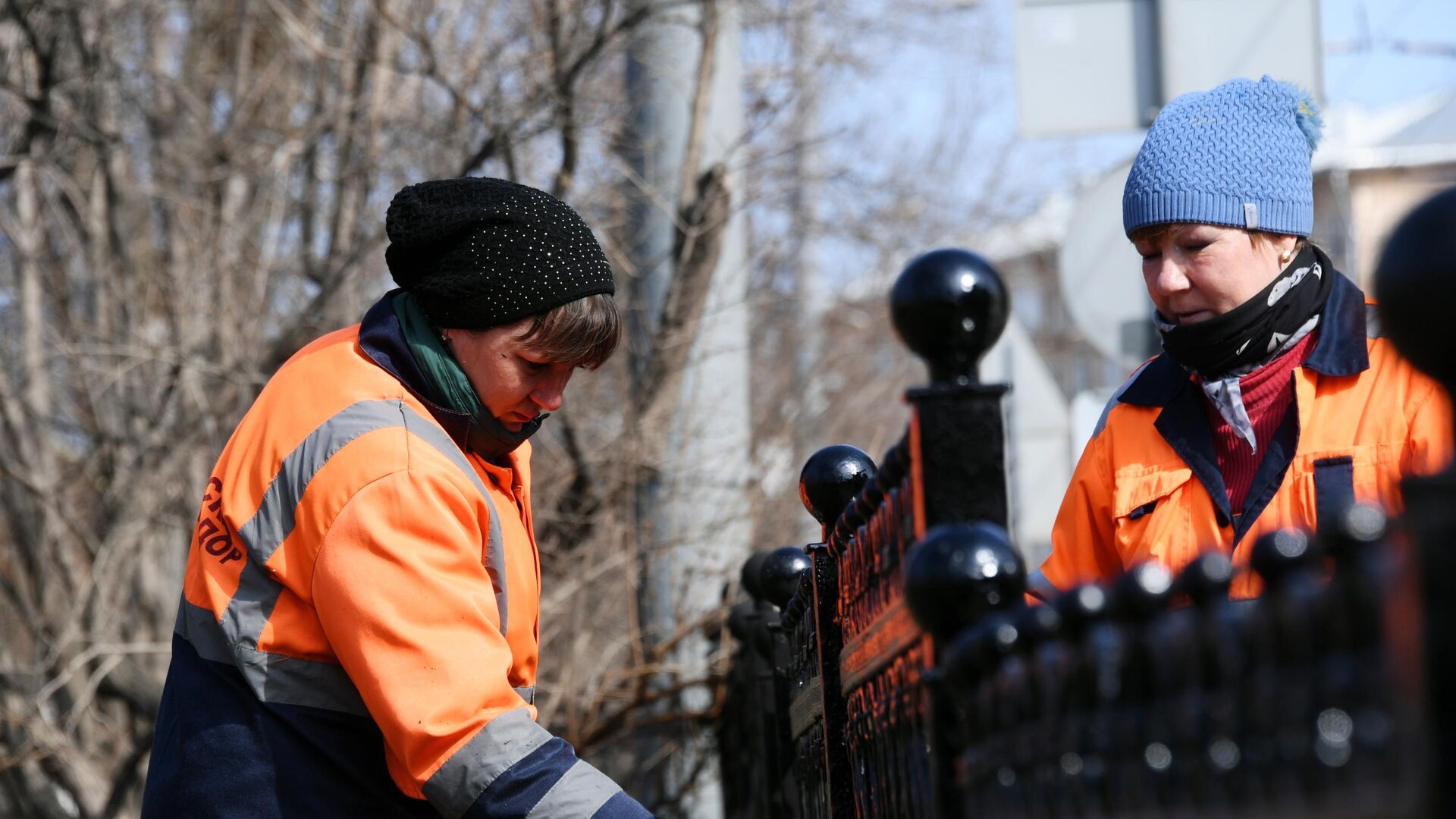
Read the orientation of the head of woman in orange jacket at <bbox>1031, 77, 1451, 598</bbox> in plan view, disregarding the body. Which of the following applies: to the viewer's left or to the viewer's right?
to the viewer's left

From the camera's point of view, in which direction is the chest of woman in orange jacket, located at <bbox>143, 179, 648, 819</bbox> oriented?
to the viewer's right

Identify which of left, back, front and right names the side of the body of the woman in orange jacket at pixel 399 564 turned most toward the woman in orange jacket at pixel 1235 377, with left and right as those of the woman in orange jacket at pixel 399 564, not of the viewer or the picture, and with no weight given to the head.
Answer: front
